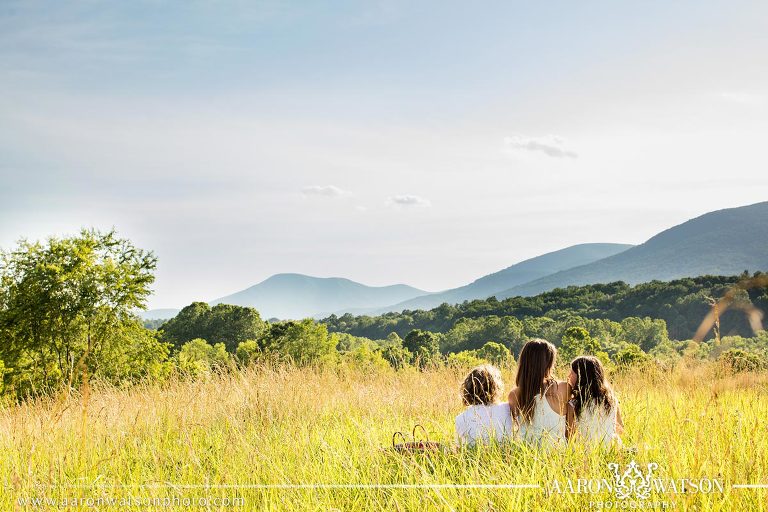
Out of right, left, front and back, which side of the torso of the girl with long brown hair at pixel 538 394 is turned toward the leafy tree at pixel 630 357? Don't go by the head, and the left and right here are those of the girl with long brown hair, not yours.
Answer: front

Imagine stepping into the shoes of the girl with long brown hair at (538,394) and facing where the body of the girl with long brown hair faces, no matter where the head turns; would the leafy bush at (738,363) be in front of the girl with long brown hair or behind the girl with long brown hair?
in front

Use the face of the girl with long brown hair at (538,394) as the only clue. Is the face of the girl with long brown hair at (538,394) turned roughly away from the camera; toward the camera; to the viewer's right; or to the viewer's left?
away from the camera

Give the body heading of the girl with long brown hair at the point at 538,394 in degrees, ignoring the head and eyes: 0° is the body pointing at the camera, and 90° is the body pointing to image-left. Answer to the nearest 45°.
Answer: approximately 180°

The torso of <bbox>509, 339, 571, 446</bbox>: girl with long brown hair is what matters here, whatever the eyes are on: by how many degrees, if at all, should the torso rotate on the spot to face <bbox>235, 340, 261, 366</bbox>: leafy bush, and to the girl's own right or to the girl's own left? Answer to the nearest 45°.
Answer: approximately 45° to the girl's own left
